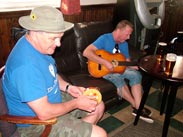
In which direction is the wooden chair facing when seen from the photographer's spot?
facing to the right of the viewer

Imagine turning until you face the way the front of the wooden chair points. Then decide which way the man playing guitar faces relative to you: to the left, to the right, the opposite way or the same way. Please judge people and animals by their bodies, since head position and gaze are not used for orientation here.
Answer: to the right

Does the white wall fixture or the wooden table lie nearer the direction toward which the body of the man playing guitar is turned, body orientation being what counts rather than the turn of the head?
the wooden table

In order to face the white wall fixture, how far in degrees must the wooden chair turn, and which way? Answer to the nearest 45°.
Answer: approximately 45° to its left

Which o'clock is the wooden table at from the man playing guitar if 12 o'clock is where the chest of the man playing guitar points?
The wooden table is roughly at 12 o'clock from the man playing guitar.

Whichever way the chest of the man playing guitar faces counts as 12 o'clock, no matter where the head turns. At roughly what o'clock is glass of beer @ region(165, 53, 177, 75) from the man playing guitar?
The glass of beer is roughly at 12 o'clock from the man playing guitar.
